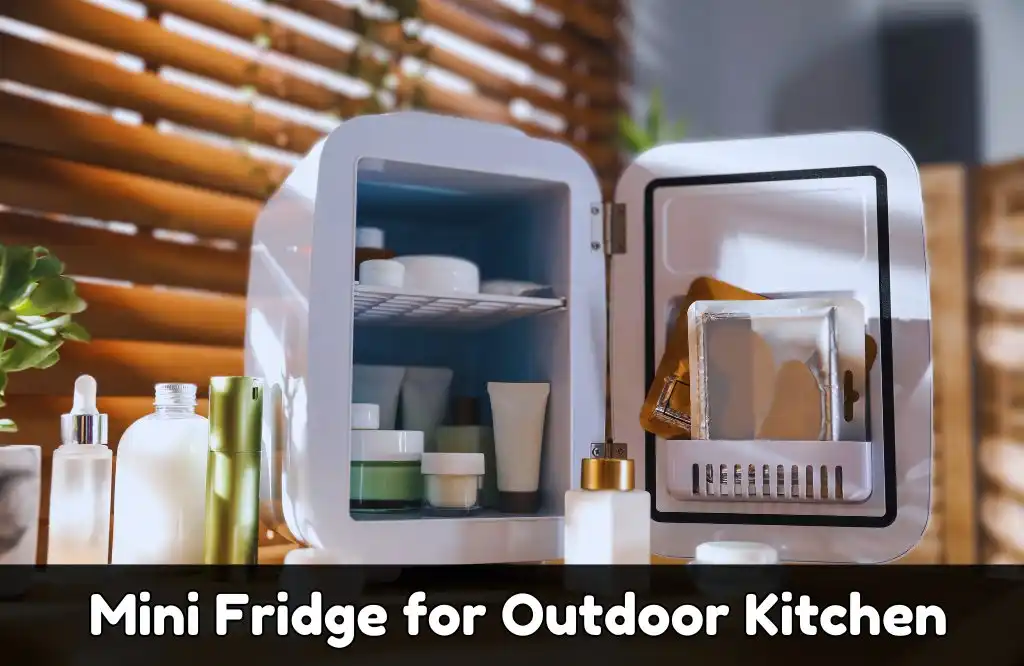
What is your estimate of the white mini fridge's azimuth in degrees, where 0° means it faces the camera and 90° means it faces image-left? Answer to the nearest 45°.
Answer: approximately 315°

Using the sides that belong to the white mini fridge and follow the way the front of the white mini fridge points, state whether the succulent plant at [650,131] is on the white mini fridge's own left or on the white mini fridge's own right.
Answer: on the white mini fridge's own left

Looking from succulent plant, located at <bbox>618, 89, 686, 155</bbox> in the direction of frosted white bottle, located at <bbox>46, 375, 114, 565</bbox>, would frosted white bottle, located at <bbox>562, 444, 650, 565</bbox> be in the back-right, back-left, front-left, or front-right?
front-left

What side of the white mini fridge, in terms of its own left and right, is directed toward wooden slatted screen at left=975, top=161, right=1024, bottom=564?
left

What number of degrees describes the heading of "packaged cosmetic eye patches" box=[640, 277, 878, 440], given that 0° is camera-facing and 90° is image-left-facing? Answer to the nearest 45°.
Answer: approximately 0°
